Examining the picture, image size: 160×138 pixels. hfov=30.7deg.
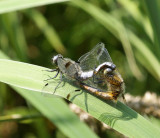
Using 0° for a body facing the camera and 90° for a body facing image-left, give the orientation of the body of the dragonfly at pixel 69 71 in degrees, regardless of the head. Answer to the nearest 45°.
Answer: approximately 90°
